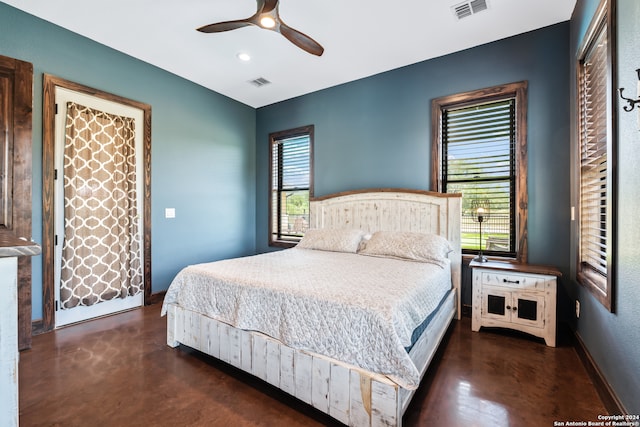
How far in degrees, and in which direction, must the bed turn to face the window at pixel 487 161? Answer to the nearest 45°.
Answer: approximately 180°

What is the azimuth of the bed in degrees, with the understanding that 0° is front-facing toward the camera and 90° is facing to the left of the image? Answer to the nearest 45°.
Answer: approximately 45°
